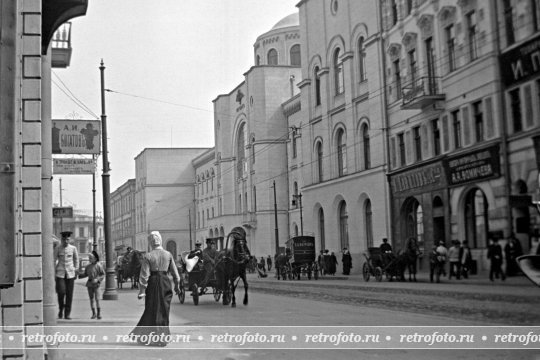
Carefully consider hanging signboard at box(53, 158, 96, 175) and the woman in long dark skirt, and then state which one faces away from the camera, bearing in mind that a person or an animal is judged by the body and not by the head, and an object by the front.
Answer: the woman in long dark skirt

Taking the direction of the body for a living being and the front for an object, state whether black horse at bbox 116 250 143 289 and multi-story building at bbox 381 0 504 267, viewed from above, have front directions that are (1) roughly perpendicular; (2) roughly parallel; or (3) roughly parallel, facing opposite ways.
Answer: roughly perpendicular

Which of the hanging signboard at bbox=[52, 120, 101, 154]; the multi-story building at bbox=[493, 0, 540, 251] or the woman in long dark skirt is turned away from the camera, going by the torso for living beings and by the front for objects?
the woman in long dark skirt

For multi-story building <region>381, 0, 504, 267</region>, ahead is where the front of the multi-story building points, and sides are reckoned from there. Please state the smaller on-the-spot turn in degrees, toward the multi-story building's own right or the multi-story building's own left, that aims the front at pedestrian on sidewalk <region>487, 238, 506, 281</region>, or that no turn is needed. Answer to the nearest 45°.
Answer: approximately 45° to the multi-story building's own left

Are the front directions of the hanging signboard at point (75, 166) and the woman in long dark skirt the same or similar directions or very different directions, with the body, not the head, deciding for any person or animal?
very different directions

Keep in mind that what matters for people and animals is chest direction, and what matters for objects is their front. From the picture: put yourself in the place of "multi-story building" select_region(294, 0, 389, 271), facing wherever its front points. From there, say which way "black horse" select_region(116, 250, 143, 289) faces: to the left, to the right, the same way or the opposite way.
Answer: to the left

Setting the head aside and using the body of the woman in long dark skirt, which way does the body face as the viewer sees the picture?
away from the camera

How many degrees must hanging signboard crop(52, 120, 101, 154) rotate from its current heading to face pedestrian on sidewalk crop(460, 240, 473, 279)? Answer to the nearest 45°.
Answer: approximately 135° to its left

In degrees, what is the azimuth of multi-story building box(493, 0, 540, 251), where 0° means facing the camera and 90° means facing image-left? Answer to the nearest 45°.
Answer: approximately 45°

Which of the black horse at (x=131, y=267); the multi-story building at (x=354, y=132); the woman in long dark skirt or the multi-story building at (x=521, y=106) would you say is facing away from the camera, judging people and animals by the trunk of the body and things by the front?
the woman in long dark skirt

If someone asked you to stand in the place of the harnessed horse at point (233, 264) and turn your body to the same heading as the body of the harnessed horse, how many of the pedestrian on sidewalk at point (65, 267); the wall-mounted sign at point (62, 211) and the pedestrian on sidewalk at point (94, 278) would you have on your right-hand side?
3

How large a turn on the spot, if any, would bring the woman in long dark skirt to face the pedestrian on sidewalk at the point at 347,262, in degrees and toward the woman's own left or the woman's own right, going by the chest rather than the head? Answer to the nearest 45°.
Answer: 0° — they already face them

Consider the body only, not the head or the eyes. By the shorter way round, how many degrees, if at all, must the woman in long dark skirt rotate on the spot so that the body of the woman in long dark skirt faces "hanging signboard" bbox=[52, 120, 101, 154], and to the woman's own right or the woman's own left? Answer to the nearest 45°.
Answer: approximately 45° to the woman's own left

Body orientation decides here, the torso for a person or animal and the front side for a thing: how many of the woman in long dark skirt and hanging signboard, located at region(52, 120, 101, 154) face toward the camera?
1

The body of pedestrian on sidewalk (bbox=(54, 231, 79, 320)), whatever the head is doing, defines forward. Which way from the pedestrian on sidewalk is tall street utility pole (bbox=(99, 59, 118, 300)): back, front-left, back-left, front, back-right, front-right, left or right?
back

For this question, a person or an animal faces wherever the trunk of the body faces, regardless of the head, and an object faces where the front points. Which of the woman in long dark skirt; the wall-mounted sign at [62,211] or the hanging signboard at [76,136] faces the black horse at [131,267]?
the woman in long dark skirt
